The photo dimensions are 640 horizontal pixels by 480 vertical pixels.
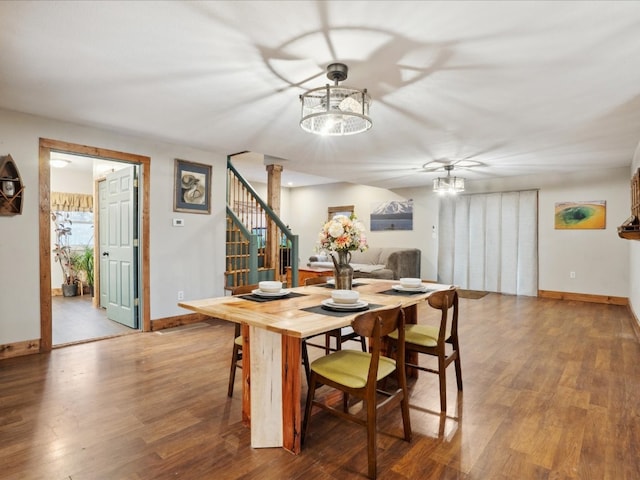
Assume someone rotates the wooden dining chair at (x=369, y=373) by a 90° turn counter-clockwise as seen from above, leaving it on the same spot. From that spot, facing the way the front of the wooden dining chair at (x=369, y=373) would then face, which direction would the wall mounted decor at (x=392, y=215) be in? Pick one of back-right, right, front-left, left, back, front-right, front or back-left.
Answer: back-right

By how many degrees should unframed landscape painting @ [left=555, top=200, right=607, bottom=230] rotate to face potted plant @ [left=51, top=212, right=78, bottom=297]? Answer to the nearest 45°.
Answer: approximately 45° to its right

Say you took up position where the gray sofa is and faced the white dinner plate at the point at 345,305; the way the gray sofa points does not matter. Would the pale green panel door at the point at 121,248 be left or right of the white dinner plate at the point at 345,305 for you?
right

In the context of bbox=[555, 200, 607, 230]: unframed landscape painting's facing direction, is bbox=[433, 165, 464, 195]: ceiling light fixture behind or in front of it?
in front

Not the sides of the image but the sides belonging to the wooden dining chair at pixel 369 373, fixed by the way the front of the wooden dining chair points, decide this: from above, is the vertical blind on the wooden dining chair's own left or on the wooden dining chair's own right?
on the wooden dining chair's own right

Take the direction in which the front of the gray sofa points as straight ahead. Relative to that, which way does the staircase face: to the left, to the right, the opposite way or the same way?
to the left

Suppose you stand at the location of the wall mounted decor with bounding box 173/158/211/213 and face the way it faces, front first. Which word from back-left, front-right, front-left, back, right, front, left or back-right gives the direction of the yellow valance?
back

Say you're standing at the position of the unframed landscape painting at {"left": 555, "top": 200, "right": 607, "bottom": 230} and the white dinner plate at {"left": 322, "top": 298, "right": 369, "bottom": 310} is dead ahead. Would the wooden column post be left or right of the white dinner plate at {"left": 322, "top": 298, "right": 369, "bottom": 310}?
right

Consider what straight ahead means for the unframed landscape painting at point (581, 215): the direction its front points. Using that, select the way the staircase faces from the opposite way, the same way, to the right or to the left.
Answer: to the left

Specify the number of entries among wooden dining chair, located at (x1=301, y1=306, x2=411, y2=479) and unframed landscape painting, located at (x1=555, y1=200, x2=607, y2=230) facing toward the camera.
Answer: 1

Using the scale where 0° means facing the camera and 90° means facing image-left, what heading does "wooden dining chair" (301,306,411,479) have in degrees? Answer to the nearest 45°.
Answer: approximately 135°

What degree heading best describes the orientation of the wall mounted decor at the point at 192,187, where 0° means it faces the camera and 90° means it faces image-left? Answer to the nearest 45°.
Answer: approximately 315°
